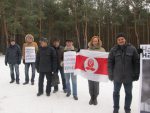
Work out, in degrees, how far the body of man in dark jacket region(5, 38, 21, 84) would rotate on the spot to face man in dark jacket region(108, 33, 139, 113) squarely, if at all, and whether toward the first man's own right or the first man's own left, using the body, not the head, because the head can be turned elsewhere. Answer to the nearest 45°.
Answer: approximately 45° to the first man's own left

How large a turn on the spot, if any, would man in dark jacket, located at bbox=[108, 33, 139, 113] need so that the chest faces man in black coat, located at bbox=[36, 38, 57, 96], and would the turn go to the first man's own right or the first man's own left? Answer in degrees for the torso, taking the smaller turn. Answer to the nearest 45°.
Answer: approximately 135° to the first man's own right

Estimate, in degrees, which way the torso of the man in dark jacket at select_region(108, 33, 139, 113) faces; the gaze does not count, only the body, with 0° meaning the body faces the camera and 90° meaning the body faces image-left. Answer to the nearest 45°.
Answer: approximately 0°

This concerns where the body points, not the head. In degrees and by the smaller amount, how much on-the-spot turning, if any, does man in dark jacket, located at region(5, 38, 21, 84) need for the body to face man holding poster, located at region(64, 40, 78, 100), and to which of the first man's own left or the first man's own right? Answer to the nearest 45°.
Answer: approximately 45° to the first man's own left

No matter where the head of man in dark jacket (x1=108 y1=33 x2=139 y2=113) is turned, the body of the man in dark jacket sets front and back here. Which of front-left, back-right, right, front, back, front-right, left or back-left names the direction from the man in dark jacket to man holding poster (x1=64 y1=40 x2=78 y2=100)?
back-right

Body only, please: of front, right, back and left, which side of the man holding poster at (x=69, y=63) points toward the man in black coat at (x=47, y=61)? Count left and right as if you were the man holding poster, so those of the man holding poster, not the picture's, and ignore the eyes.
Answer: right

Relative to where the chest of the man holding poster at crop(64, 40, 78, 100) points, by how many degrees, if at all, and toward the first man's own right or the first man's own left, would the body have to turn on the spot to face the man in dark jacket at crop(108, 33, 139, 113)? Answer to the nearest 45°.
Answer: approximately 45° to the first man's own left

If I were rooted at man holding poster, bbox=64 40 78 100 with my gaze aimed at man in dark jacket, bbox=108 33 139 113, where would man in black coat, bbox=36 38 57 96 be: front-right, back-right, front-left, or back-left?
back-right
